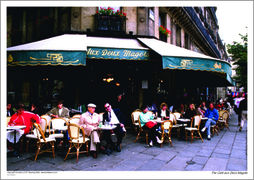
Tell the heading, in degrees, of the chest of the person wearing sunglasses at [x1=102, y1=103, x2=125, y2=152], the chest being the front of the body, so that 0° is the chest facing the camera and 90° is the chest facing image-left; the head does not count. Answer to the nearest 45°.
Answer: approximately 45°

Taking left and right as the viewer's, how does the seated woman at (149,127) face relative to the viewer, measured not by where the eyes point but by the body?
facing the viewer and to the right of the viewer

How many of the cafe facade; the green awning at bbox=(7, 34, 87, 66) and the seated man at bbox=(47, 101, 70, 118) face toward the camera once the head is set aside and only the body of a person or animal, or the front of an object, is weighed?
3

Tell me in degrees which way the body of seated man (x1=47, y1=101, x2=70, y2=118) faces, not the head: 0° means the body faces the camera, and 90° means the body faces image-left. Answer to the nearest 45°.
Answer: approximately 0°

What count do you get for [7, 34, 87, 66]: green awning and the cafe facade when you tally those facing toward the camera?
2

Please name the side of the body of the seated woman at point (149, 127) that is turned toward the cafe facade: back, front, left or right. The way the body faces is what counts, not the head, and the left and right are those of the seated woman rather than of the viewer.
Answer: back
